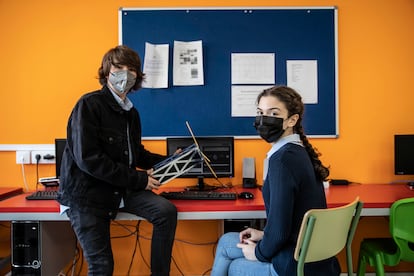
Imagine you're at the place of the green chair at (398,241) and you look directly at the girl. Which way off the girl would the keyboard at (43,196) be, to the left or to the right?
right

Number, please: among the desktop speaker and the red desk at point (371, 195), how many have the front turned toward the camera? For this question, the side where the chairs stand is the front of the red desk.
2

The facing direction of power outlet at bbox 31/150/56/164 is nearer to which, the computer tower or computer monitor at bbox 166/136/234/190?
the computer tower

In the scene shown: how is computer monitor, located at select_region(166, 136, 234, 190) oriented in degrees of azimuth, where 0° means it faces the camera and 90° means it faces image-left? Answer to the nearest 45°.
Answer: approximately 0°

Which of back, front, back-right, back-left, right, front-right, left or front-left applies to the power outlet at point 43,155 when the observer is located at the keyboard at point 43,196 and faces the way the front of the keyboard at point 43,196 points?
back

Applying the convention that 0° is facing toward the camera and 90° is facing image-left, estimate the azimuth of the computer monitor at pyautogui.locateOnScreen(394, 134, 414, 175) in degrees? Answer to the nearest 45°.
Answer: approximately 0°

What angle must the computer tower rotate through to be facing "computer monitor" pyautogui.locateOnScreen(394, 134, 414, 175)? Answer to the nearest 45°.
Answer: approximately 135° to its left

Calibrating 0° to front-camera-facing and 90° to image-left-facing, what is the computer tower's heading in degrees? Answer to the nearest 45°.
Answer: approximately 45°

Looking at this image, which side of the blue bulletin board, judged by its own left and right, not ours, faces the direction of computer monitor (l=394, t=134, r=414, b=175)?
left
